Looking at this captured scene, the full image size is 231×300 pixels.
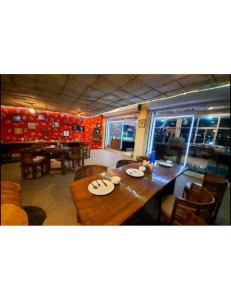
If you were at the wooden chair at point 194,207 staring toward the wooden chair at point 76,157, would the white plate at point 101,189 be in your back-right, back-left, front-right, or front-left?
front-left

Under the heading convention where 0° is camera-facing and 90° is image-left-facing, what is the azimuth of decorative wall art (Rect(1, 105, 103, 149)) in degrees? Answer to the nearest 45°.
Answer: approximately 315°

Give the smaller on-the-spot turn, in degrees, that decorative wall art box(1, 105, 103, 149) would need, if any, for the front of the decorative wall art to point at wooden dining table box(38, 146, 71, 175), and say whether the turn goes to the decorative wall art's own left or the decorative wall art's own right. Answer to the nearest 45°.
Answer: approximately 45° to the decorative wall art's own right

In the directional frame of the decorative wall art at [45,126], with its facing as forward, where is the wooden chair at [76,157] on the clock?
The wooden chair is roughly at 11 o'clock from the decorative wall art.

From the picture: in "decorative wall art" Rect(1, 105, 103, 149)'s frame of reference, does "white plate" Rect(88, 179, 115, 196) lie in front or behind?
in front

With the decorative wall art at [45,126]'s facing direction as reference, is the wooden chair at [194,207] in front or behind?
in front

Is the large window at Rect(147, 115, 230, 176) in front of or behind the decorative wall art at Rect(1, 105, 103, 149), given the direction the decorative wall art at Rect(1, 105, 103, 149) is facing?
in front
